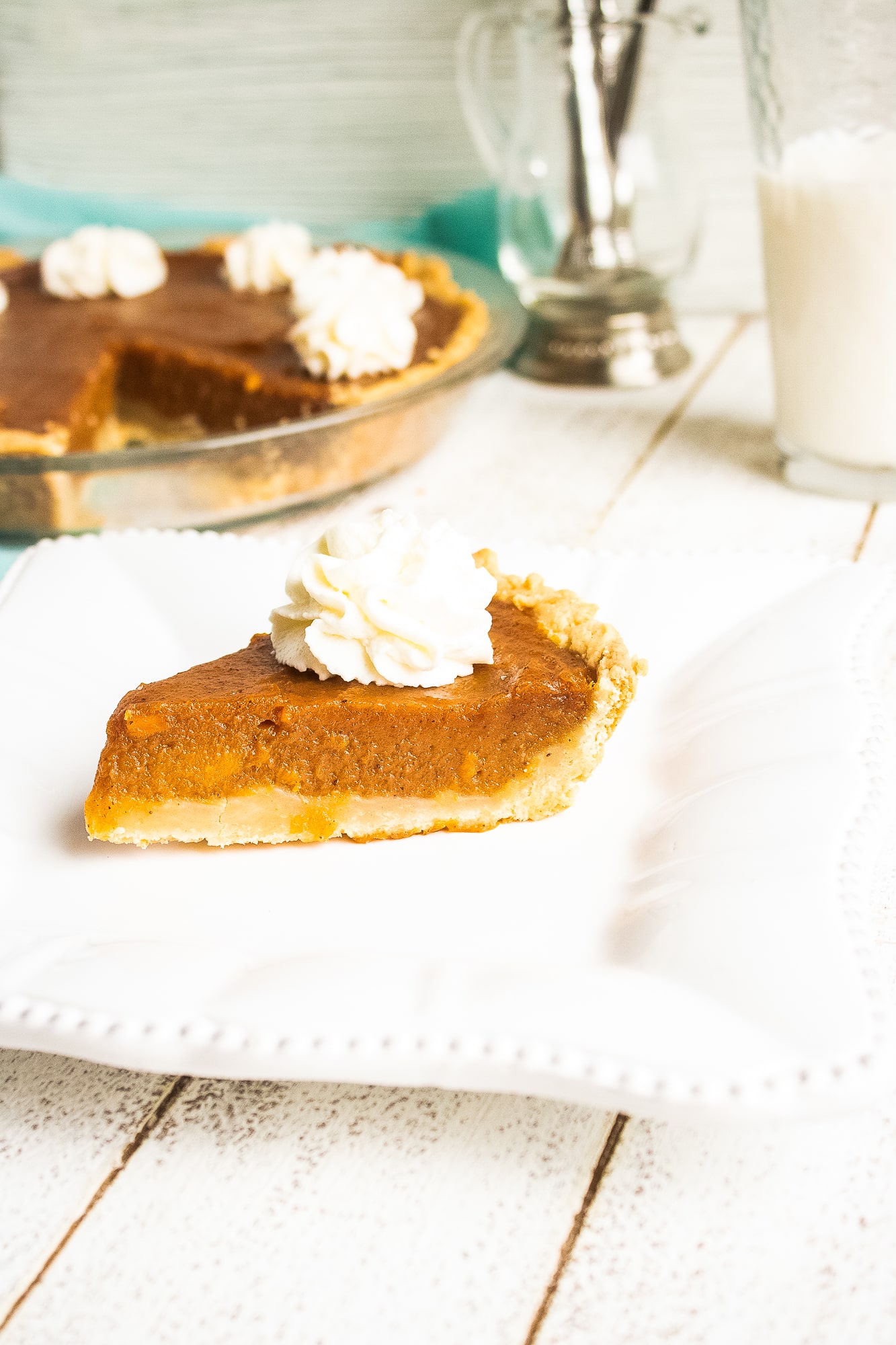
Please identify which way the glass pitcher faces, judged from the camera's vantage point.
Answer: facing to the right of the viewer

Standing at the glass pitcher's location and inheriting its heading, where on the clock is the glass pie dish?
The glass pie dish is roughly at 4 o'clock from the glass pitcher.

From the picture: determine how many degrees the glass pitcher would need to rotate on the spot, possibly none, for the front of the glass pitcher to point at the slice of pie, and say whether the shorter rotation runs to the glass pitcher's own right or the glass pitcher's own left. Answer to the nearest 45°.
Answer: approximately 90° to the glass pitcher's own right

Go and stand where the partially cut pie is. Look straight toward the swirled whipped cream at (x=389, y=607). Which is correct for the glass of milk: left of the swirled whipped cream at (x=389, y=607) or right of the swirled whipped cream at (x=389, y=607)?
left

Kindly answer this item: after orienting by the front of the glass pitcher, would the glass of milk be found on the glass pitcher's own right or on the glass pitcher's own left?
on the glass pitcher's own right

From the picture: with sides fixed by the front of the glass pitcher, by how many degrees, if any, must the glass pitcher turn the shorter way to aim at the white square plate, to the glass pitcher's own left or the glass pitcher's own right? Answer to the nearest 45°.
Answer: approximately 90° to the glass pitcher's own right

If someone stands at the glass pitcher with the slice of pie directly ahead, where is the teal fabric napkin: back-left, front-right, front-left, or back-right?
back-right

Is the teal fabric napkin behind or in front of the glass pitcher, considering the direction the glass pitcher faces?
behind

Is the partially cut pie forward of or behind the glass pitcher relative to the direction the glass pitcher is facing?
behind
